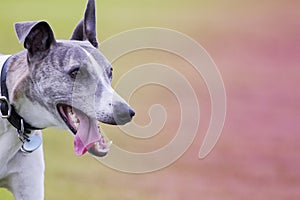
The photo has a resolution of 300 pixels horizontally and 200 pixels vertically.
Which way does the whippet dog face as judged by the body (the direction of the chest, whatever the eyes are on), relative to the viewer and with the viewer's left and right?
facing the viewer and to the right of the viewer
